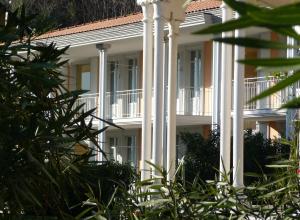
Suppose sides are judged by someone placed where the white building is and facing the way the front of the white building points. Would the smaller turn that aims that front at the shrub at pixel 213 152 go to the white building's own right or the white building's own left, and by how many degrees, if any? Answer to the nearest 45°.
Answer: approximately 45° to the white building's own left

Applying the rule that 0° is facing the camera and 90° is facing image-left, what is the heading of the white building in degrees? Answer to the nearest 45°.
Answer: approximately 45°
